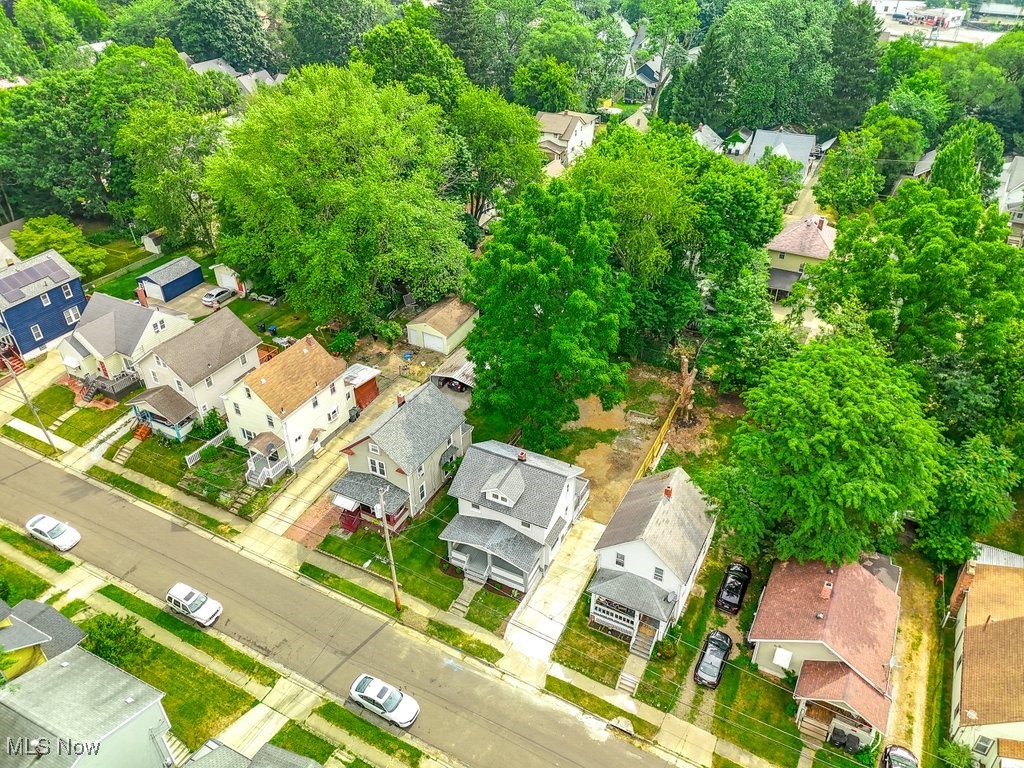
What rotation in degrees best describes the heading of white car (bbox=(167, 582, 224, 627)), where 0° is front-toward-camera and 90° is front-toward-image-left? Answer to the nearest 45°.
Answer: approximately 315°

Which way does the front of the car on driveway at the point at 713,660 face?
away from the camera

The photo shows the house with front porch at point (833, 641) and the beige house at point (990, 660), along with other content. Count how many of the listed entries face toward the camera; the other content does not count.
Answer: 2

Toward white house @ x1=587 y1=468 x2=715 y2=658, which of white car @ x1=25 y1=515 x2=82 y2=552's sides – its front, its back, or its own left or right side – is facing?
front

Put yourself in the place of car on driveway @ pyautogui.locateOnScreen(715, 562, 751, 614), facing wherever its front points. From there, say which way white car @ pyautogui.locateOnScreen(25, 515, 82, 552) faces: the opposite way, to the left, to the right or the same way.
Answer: to the right

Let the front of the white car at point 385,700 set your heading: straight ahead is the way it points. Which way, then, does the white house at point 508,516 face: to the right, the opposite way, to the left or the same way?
to the right

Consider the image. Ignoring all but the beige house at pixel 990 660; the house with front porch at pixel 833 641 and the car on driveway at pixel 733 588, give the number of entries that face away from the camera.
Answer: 1

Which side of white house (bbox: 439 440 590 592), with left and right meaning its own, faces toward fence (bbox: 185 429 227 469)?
right

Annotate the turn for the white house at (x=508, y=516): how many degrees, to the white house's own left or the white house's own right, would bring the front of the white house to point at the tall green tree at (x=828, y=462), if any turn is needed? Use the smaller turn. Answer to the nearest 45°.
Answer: approximately 90° to the white house's own left

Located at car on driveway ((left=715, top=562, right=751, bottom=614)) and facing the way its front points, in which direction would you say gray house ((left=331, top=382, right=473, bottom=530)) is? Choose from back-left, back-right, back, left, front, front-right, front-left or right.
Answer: left

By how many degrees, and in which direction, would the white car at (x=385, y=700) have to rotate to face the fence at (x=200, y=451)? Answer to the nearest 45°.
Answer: approximately 180°

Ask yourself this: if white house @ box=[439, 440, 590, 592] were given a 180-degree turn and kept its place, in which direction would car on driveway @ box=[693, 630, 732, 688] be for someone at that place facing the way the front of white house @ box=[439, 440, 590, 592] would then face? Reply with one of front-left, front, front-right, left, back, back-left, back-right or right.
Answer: front-right

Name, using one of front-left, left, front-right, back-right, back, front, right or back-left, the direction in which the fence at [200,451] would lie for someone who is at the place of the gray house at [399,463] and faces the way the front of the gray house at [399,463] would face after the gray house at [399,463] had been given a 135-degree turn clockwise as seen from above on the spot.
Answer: front-left
